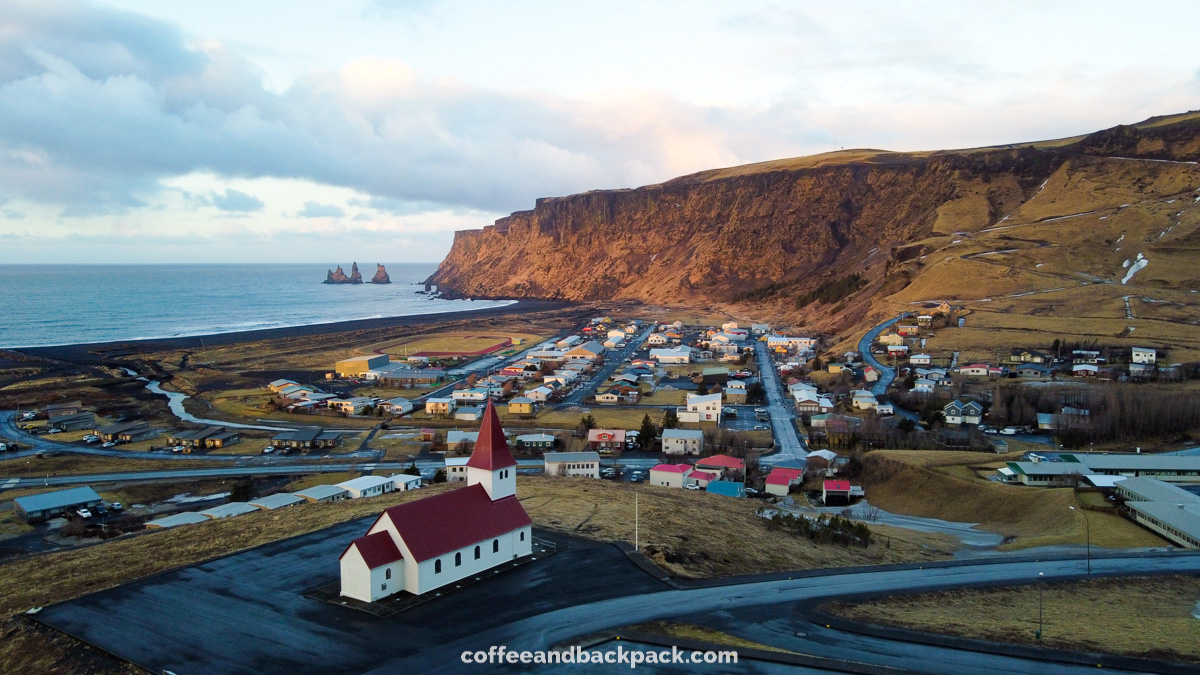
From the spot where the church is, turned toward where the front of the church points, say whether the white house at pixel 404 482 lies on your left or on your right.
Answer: on your left

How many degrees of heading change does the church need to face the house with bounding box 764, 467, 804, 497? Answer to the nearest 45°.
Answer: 0° — it already faces it

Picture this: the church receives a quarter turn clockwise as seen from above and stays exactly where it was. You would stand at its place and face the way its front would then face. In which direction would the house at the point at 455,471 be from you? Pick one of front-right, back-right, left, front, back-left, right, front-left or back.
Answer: back-left

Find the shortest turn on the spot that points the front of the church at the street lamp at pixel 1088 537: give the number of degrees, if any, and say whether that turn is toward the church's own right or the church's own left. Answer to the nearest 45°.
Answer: approximately 45° to the church's own right

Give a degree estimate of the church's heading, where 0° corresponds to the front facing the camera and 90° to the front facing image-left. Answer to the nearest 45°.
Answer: approximately 225°

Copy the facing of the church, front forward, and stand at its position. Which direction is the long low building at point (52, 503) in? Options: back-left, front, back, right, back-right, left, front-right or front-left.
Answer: left

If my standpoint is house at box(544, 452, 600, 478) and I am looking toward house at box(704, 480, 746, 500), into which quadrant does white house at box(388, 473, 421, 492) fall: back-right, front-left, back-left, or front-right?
back-right

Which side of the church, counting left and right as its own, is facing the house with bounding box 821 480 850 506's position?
front

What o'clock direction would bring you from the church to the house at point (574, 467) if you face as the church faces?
The house is roughly at 11 o'clock from the church.

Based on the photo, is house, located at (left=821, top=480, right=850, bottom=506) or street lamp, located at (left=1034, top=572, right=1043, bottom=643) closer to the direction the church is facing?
the house

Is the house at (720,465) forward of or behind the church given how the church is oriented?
forward

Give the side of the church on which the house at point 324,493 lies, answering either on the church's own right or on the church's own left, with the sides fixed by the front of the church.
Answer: on the church's own left

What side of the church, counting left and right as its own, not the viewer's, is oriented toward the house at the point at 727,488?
front

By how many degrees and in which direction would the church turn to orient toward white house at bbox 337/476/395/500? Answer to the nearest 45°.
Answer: approximately 45° to its left
